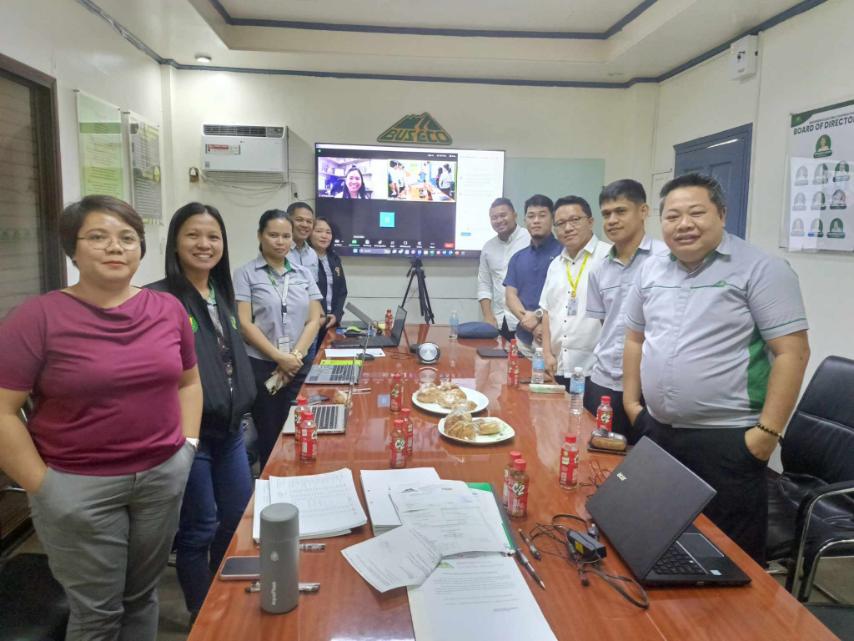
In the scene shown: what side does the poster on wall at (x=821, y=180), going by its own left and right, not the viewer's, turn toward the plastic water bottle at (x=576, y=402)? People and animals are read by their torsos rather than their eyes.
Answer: front

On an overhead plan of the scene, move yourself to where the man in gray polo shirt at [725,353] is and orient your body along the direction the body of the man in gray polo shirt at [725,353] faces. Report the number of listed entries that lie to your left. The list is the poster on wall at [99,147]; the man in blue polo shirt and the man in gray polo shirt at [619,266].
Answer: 0

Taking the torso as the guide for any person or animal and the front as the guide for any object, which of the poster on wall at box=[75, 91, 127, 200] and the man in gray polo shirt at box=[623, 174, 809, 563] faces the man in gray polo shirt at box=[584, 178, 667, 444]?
the poster on wall

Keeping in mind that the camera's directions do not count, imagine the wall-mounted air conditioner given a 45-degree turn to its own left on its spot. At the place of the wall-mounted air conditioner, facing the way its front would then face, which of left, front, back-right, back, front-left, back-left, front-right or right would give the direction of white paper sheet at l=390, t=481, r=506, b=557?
front-right

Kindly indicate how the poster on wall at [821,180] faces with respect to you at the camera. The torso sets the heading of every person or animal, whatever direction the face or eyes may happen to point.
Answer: facing the viewer and to the left of the viewer

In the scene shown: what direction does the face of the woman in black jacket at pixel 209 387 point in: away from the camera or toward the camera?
toward the camera

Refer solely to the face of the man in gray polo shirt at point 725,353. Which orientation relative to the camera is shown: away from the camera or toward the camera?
toward the camera

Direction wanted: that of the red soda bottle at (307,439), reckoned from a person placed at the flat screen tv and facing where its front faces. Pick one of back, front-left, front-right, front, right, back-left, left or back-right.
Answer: front

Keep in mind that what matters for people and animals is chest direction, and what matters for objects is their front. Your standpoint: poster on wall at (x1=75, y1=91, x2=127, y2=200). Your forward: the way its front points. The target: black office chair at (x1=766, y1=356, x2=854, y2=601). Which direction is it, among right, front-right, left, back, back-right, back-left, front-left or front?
front

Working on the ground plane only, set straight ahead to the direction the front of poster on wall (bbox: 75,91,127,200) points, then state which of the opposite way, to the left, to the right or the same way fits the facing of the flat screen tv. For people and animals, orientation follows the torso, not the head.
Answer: to the right

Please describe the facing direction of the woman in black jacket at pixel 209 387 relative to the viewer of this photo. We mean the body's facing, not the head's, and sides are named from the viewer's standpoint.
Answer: facing the viewer and to the right of the viewer

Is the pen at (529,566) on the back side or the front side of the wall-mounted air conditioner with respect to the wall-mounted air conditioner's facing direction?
on the front side

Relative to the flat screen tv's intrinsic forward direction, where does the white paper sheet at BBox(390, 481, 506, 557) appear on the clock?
The white paper sheet is roughly at 12 o'clock from the flat screen tv.

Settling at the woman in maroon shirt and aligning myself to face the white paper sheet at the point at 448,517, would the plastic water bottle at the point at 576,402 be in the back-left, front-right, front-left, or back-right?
front-left

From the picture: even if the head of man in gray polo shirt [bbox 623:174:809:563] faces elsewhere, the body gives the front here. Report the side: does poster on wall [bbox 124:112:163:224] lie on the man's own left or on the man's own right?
on the man's own right

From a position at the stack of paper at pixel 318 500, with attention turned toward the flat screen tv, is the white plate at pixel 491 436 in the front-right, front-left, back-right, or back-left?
front-right

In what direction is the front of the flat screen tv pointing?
toward the camera

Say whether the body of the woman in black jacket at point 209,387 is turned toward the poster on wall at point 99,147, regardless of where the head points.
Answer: no

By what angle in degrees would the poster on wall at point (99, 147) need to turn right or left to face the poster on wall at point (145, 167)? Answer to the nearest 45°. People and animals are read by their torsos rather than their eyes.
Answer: approximately 90° to its left

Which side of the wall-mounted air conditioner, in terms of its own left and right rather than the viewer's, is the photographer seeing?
front
